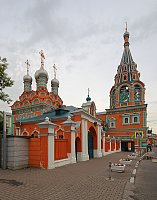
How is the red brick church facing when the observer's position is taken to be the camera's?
facing the viewer and to the right of the viewer

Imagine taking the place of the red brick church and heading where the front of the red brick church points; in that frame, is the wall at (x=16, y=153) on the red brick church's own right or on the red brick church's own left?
on the red brick church's own right
